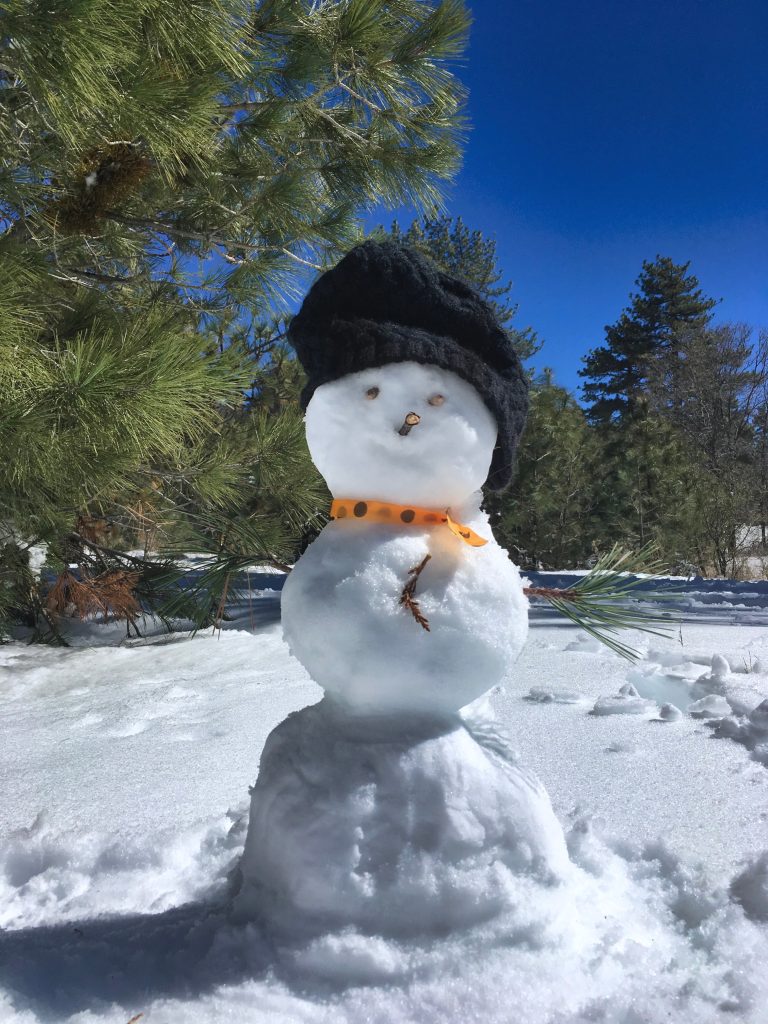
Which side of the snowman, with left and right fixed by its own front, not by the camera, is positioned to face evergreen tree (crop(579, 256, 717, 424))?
back

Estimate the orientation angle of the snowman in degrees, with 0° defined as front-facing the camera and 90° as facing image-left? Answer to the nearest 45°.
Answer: approximately 0°

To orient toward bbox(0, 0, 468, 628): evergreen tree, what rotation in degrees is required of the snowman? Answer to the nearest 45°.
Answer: approximately 135° to its right

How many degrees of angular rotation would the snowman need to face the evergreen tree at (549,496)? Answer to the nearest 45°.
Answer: approximately 180°
